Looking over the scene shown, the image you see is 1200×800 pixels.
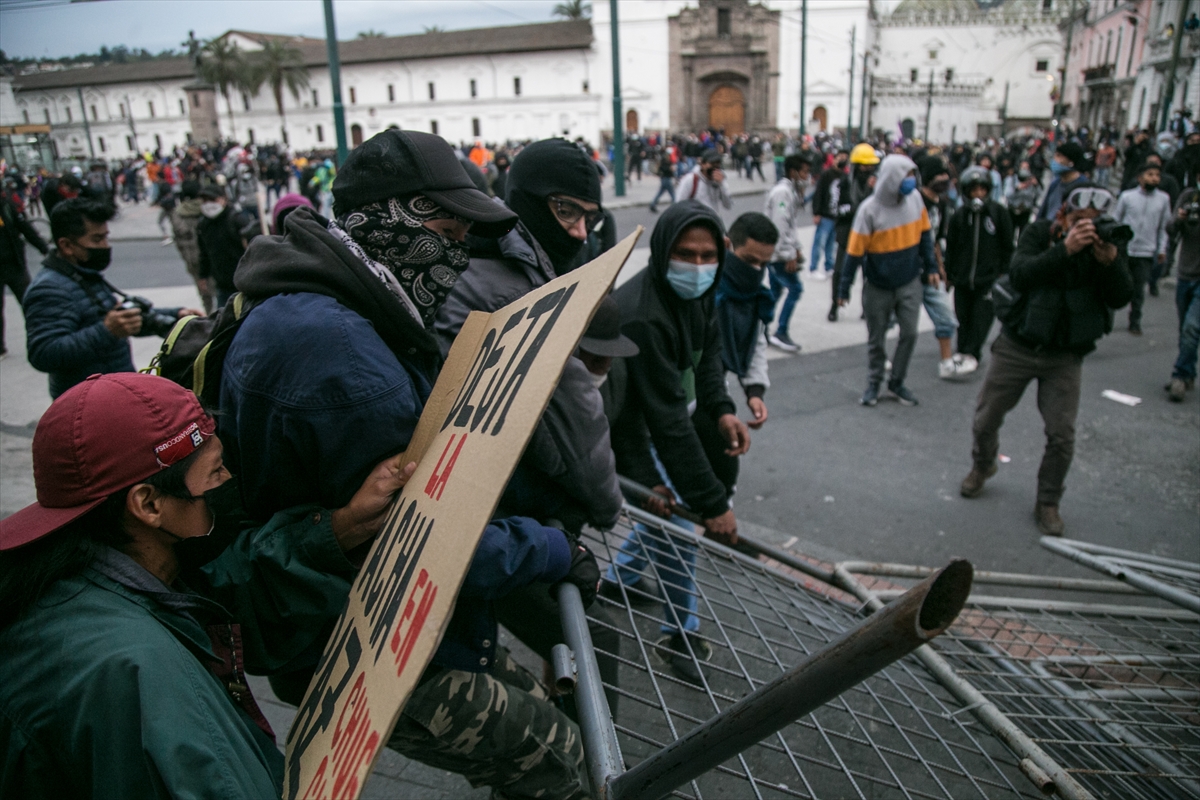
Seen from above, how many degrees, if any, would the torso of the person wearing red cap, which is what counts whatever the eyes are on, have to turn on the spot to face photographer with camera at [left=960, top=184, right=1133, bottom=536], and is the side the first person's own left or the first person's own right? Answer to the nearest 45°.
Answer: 0° — they already face them

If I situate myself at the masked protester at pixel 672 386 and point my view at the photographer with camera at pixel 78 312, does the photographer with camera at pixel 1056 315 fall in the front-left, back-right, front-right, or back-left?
back-right

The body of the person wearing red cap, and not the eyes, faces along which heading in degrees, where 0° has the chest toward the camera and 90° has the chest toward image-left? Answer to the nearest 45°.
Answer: approximately 270°

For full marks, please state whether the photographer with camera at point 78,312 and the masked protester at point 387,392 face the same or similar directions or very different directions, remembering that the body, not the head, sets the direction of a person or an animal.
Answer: same or similar directions

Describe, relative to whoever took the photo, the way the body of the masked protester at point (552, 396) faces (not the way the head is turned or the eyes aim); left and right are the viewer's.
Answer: facing the viewer and to the right of the viewer

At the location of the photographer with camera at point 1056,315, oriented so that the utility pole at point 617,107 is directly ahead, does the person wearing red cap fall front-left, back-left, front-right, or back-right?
back-left

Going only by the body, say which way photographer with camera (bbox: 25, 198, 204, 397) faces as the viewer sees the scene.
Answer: to the viewer's right

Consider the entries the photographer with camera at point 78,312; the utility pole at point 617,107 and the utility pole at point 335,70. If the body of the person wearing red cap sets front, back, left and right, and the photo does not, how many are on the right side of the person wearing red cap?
0

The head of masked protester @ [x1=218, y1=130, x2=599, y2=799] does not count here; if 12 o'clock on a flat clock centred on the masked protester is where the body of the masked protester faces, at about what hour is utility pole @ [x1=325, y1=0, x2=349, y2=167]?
The utility pole is roughly at 9 o'clock from the masked protester.

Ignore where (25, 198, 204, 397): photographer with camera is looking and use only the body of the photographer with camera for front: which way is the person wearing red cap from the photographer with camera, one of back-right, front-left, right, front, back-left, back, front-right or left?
right

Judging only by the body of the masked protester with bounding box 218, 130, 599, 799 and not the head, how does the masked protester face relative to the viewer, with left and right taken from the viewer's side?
facing to the right of the viewer

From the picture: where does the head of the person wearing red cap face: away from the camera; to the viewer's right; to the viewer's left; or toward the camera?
to the viewer's right

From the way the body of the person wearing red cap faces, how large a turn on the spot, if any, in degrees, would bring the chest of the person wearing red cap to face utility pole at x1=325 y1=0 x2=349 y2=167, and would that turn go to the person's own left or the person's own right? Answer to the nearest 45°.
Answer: approximately 90° to the person's own left

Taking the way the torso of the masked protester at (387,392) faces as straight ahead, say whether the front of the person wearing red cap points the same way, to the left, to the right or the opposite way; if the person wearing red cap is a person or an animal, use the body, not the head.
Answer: the same way

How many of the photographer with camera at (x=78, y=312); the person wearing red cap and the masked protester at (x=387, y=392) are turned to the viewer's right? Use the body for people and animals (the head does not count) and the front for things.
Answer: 3

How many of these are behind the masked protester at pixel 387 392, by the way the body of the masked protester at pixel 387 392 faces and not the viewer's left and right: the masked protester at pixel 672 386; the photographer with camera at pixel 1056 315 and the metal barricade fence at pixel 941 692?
0
